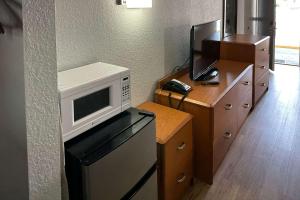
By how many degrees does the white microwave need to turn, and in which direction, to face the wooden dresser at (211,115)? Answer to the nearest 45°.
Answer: approximately 90° to its left

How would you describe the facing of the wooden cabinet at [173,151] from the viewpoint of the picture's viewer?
facing the viewer and to the right of the viewer

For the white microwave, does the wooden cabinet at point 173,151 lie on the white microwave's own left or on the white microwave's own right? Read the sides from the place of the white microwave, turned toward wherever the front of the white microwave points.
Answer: on the white microwave's own left

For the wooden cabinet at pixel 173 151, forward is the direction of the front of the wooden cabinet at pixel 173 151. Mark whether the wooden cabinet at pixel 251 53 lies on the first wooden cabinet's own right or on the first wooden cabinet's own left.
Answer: on the first wooden cabinet's own left

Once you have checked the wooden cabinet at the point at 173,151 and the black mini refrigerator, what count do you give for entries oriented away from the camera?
0

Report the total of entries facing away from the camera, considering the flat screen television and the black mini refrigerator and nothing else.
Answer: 0
